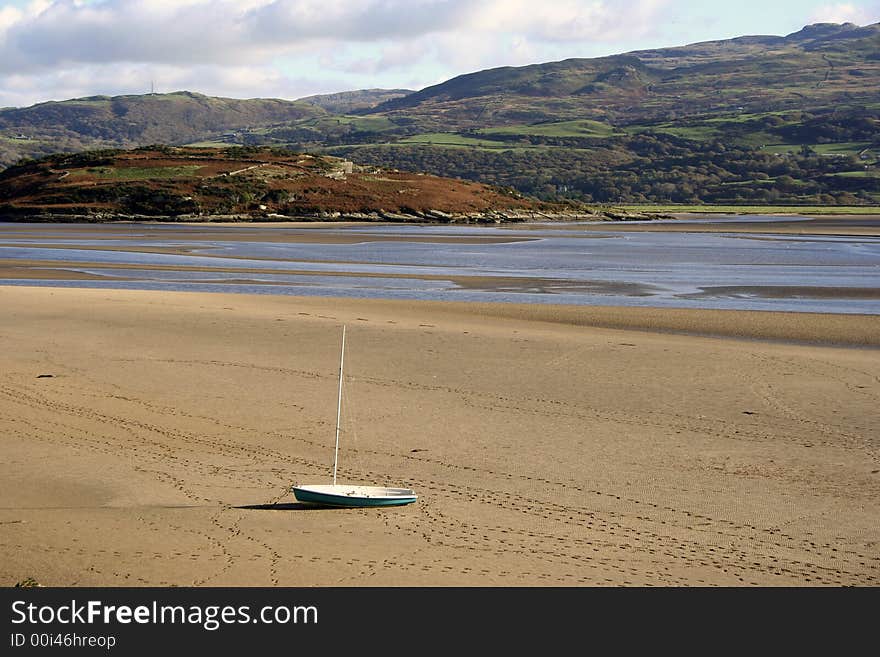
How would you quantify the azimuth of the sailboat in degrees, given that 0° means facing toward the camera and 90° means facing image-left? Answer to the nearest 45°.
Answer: approximately 90°
